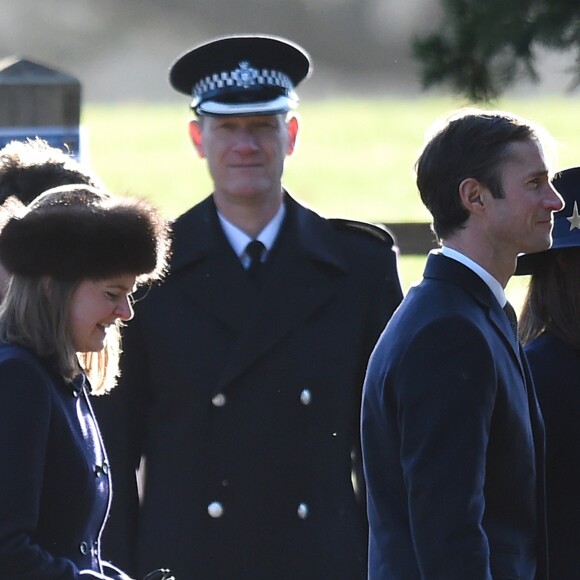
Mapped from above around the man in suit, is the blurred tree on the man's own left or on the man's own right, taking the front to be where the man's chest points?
on the man's own left

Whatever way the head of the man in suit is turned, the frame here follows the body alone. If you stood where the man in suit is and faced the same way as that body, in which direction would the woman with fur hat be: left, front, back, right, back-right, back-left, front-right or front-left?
back

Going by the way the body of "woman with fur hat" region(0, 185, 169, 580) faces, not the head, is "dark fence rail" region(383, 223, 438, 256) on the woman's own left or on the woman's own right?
on the woman's own left

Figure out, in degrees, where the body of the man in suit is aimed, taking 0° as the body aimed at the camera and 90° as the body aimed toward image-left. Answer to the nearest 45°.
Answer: approximately 270°

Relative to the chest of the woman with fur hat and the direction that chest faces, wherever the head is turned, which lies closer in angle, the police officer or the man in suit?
the man in suit

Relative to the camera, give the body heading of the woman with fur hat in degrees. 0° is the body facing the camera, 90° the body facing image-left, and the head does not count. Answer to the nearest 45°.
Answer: approximately 270°

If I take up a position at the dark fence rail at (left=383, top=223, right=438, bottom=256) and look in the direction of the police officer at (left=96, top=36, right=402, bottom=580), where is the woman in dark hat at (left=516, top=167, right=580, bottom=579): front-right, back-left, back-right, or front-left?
front-left

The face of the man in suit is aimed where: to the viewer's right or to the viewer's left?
to the viewer's right

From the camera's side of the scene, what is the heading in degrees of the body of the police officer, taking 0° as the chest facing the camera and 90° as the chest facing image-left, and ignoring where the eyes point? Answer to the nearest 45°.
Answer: approximately 0°

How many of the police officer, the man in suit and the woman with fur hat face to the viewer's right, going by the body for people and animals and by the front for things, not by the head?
2

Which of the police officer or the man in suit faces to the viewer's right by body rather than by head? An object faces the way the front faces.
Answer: the man in suit
